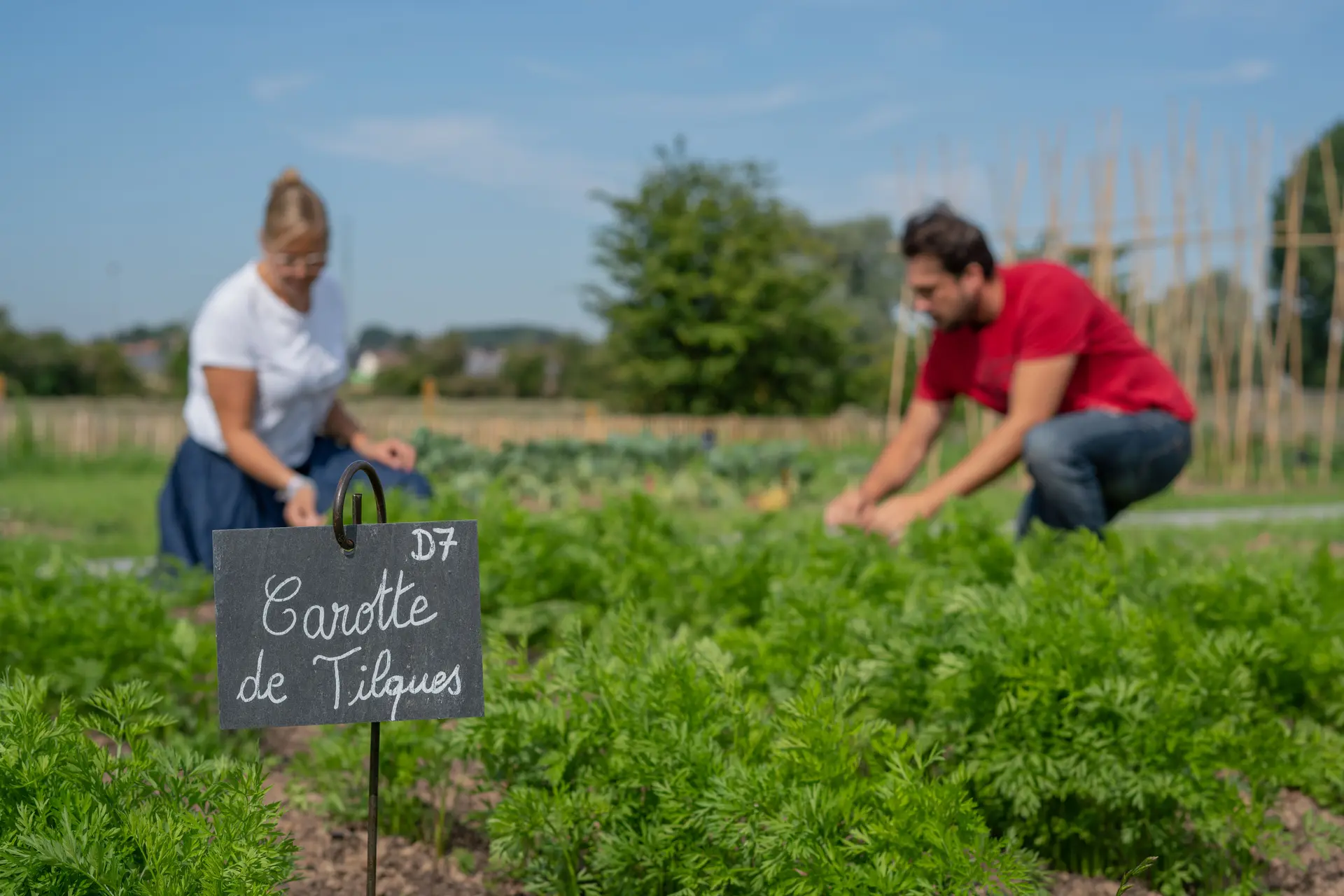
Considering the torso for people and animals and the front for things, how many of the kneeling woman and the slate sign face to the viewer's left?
0

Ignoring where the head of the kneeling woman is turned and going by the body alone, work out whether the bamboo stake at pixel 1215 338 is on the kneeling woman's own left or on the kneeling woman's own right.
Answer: on the kneeling woman's own left

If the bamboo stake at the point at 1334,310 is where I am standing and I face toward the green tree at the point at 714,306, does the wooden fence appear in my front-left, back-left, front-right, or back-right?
front-left

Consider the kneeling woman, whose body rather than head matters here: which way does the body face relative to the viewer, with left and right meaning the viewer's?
facing the viewer and to the right of the viewer

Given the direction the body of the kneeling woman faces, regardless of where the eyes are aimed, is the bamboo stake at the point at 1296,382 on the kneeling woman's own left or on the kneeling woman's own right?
on the kneeling woman's own left

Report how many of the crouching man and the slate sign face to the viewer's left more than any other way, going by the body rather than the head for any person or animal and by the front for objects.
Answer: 1

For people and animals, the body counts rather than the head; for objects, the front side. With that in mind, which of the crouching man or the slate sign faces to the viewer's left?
the crouching man

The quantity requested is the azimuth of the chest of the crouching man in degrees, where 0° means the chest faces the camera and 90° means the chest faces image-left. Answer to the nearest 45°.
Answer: approximately 90°

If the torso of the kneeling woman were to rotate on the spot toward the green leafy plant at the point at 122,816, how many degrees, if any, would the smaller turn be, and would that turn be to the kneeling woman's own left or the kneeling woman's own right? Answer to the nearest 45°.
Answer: approximately 45° to the kneeling woman's own right

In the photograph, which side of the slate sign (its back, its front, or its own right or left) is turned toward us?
front

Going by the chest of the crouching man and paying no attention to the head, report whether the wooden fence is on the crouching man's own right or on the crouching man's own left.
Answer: on the crouching man's own right
